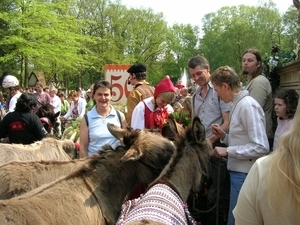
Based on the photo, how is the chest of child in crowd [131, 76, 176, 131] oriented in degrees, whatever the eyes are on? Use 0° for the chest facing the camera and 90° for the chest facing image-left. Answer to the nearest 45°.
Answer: approximately 315°

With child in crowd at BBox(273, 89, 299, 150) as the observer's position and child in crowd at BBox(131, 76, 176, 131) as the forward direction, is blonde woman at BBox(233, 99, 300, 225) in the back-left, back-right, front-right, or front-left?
front-left

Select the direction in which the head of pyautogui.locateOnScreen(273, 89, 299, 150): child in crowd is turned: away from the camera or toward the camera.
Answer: toward the camera

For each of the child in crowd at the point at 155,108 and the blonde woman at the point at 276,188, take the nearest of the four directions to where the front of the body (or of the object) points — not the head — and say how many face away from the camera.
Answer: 1

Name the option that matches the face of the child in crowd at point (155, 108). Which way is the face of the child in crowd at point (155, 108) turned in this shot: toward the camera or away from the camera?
toward the camera

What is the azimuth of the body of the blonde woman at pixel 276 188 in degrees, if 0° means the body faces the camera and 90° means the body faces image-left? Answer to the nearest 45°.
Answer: approximately 180°

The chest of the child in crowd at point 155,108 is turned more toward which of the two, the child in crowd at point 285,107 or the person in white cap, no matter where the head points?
the child in crowd

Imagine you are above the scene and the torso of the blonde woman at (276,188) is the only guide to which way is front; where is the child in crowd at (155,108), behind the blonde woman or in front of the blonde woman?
in front

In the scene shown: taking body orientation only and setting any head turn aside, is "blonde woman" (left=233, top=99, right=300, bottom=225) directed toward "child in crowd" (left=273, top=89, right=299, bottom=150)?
yes

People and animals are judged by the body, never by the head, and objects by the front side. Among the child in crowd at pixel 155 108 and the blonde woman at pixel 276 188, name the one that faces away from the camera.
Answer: the blonde woman

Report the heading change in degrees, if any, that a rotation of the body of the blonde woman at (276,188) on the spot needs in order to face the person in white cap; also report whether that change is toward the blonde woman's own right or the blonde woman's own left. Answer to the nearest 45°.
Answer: approximately 45° to the blonde woman's own left

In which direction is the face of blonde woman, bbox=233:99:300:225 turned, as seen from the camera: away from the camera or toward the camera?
away from the camera

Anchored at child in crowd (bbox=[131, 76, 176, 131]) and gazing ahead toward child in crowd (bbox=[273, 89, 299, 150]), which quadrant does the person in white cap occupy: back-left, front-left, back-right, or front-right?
back-left

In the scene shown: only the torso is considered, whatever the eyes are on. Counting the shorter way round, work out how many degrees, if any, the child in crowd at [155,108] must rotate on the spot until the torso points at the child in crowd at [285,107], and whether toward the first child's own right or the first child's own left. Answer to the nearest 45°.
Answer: approximately 45° to the first child's own left

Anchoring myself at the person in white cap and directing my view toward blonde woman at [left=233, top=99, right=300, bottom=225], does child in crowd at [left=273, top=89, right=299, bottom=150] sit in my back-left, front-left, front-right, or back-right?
front-left
